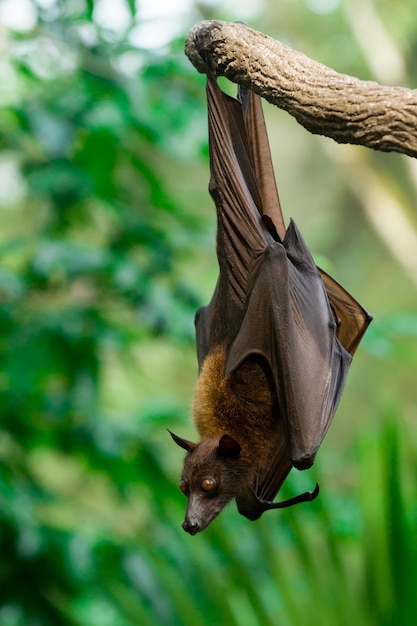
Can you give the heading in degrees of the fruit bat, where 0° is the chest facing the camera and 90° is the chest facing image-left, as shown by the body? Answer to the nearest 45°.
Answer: approximately 45°
